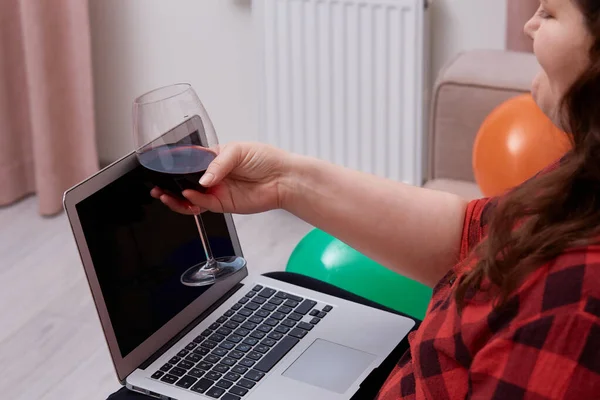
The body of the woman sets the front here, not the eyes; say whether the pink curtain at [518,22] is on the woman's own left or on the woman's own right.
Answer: on the woman's own right

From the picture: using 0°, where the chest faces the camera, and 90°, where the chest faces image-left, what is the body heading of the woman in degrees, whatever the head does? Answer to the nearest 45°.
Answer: approximately 90°

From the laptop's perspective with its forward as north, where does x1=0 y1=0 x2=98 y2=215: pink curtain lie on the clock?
The pink curtain is roughly at 7 o'clock from the laptop.

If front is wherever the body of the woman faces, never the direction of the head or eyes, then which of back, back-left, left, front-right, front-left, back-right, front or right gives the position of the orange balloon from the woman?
right

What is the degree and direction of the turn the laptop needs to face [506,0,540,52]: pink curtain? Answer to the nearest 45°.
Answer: approximately 90° to its left

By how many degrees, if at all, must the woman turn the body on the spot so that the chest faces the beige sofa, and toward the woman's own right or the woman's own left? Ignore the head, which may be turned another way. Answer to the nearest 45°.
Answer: approximately 90° to the woman's own right

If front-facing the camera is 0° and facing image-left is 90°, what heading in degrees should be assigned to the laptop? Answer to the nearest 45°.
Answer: approximately 315°

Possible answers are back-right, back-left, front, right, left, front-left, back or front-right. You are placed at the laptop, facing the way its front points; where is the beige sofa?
left

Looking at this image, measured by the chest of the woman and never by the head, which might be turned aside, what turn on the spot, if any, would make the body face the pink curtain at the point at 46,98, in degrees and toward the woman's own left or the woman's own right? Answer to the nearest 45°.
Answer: approximately 45° to the woman's own right

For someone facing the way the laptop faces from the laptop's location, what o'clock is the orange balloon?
The orange balloon is roughly at 9 o'clock from the laptop.

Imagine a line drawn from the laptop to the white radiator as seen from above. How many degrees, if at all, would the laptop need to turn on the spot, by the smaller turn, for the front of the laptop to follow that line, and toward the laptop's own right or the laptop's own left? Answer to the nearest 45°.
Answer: approximately 135° to the laptop's own left

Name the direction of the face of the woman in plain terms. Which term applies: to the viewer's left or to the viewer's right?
to the viewer's left
